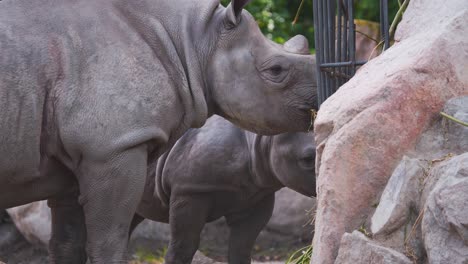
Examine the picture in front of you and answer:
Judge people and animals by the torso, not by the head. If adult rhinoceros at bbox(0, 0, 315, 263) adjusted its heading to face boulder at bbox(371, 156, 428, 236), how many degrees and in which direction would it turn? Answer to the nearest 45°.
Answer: approximately 45° to its right

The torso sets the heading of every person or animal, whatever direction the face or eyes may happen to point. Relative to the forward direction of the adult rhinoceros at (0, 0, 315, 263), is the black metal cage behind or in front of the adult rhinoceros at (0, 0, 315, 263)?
in front

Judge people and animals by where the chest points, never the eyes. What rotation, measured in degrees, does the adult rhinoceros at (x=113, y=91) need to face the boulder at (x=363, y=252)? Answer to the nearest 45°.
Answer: approximately 45° to its right

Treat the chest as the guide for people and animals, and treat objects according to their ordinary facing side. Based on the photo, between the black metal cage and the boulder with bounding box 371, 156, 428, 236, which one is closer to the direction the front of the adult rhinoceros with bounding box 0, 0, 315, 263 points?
the black metal cage

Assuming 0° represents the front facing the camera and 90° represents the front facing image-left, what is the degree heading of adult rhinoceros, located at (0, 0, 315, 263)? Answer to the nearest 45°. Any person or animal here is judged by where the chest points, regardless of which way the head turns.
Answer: approximately 270°
